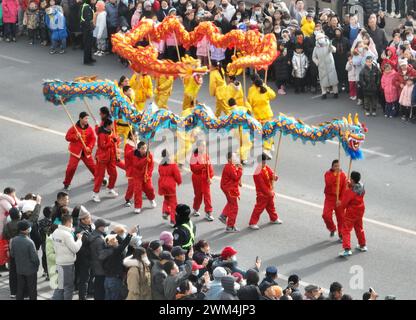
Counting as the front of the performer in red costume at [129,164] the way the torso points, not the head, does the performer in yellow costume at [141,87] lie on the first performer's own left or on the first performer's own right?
on the first performer's own left

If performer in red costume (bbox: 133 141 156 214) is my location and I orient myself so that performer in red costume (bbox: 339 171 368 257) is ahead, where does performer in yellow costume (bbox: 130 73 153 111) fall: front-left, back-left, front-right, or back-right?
back-left

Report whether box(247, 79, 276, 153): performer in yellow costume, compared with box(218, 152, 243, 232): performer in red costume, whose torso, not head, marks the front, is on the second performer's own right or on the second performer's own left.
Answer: on the second performer's own left

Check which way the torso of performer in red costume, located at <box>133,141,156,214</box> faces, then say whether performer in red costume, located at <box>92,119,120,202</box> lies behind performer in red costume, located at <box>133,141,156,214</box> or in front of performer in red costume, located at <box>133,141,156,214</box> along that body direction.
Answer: behind
